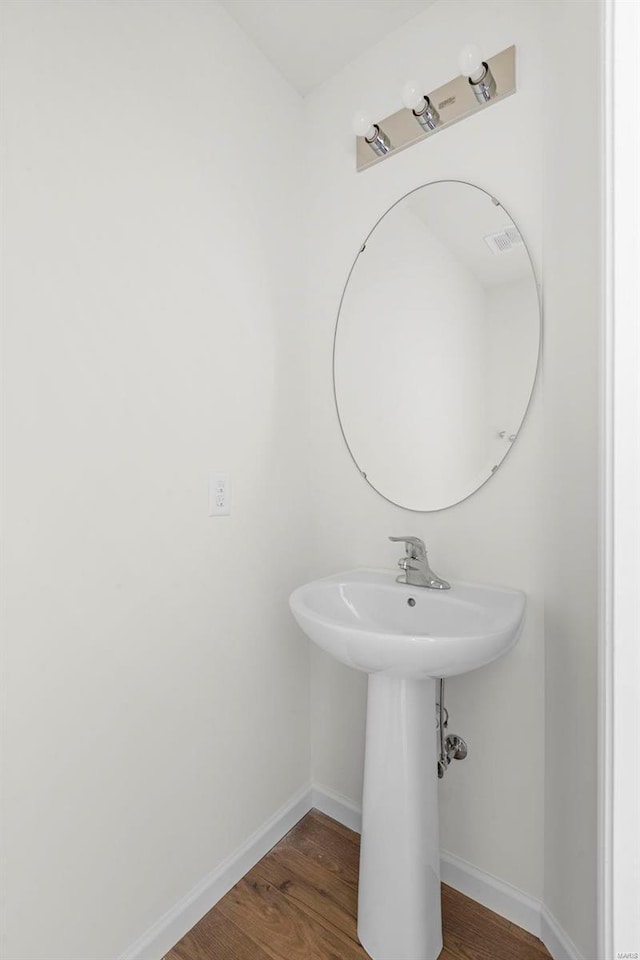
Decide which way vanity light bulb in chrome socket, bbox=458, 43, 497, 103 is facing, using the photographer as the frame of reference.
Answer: facing the viewer and to the left of the viewer

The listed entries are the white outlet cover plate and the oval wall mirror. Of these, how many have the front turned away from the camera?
0

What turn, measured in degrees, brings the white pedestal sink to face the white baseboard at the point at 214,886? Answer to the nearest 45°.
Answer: approximately 45° to its right

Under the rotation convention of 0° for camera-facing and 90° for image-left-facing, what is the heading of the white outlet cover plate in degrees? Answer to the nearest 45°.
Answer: approximately 315°
